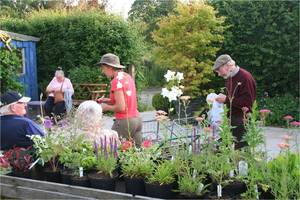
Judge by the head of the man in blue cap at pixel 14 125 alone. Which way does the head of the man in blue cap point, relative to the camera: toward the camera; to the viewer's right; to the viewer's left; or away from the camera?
to the viewer's right

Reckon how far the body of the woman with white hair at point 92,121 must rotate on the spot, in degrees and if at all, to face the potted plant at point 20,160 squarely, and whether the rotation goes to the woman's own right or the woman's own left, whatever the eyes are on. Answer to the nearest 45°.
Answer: approximately 135° to the woman's own left

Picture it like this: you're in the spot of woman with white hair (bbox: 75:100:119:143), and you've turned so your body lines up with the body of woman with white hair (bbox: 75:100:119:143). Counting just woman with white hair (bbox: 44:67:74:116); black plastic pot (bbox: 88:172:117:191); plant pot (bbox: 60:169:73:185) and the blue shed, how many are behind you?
2

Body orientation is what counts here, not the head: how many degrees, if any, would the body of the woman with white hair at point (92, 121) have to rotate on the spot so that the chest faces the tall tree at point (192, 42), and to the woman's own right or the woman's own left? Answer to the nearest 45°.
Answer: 0° — they already face it

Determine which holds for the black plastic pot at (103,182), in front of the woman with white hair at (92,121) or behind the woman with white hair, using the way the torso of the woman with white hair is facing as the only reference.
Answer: behind

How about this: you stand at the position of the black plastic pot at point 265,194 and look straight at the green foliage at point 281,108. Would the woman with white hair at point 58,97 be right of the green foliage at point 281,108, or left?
left

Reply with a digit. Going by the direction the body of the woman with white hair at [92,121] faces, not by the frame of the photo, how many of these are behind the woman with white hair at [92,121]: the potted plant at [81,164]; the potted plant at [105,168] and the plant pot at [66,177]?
3

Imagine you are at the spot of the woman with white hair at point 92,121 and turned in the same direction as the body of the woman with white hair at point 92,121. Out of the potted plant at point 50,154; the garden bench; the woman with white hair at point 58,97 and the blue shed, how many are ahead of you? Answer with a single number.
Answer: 3

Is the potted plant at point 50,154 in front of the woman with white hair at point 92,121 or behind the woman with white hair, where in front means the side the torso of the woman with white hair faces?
behind

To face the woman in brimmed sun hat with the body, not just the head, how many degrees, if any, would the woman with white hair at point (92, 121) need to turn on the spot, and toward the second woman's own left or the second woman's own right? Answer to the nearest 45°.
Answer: approximately 45° to the second woman's own right

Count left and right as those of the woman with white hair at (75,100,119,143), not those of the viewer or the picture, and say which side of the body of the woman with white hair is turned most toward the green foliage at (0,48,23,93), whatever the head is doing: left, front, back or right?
front

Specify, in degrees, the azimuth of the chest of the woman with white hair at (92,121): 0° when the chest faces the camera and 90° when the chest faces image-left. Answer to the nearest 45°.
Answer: approximately 180°

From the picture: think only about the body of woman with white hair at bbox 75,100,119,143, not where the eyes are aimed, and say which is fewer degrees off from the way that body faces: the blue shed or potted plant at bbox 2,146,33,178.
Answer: the blue shed

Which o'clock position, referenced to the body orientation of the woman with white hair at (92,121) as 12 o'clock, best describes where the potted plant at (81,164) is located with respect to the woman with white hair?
The potted plant is roughly at 6 o'clock from the woman with white hair.

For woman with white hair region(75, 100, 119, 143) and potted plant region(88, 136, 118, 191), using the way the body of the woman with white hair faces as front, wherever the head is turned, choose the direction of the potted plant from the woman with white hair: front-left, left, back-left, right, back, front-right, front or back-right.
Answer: back

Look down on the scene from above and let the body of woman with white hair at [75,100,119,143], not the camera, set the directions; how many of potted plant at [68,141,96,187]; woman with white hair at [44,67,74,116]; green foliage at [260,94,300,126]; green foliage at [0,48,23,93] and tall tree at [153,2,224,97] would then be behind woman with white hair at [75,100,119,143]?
1

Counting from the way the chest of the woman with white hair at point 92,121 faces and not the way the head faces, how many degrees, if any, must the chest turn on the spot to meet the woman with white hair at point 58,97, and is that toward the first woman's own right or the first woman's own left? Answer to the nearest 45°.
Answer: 0° — they already face them

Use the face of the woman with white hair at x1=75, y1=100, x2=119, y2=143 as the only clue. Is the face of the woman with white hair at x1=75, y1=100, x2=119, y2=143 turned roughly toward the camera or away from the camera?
away from the camera
